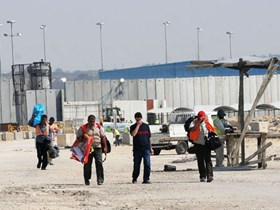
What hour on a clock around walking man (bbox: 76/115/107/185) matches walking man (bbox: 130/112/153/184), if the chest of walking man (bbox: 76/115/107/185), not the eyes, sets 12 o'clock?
walking man (bbox: 130/112/153/184) is roughly at 9 o'clock from walking man (bbox: 76/115/107/185).

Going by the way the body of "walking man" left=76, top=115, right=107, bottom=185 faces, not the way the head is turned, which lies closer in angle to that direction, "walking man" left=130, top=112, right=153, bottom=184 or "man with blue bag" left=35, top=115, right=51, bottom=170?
the walking man

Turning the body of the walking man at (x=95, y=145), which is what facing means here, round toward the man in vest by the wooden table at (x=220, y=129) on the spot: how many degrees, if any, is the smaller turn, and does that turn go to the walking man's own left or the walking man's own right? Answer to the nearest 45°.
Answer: approximately 135° to the walking man's own left

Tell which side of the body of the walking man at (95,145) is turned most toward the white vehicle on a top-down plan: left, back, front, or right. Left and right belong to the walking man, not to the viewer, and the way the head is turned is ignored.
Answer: back

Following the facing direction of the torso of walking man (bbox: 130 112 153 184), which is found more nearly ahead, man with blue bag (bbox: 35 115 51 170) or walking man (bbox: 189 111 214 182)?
the walking man

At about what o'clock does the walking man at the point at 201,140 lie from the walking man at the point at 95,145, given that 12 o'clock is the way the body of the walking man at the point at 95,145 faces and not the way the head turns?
the walking man at the point at 201,140 is roughly at 9 o'clock from the walking man at the point at 95,145.

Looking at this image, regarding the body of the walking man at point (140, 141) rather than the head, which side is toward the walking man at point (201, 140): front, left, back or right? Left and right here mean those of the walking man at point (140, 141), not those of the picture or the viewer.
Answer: left

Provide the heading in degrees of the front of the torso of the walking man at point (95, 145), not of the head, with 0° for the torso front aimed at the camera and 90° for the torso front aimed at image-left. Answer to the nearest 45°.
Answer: approximately 0°
